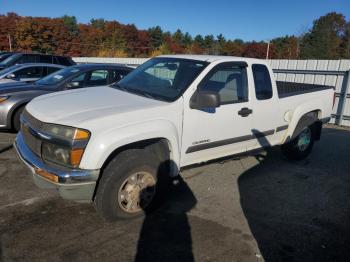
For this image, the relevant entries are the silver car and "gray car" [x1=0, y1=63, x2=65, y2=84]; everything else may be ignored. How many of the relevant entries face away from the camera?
0

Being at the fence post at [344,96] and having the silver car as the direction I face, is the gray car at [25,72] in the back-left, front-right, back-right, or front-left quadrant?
front-right

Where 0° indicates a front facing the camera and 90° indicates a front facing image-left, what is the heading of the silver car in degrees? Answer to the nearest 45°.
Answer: approximately 45°

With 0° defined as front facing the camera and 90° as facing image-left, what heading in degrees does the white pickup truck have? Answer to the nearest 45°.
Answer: approximately 45°

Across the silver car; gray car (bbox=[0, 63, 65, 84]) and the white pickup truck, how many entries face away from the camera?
0

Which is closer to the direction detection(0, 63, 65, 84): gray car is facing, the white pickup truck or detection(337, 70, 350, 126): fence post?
the white pickup truck

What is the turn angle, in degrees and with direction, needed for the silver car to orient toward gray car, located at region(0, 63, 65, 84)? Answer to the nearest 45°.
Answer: approximately 135° to its right

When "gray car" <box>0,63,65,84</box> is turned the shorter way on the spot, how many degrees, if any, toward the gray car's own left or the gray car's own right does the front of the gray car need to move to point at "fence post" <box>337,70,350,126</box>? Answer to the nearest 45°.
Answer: approximately 135° to the gray car's own left

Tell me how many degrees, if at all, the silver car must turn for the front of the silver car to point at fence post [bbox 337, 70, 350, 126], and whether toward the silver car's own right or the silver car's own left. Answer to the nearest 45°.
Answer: approximately 135° to the silver car's own left

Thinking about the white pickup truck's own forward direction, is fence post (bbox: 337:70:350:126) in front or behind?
behind

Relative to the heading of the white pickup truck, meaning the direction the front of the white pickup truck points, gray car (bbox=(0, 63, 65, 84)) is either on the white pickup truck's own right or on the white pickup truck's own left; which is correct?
on the white pickup truck's own right

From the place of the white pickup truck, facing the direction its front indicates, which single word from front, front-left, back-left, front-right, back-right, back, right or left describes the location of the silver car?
right

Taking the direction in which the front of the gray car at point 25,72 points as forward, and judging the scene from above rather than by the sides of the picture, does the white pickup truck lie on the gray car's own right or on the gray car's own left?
on the gray car's own left

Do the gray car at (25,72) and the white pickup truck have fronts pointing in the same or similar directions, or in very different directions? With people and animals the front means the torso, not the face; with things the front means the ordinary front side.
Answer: same or similar directions
